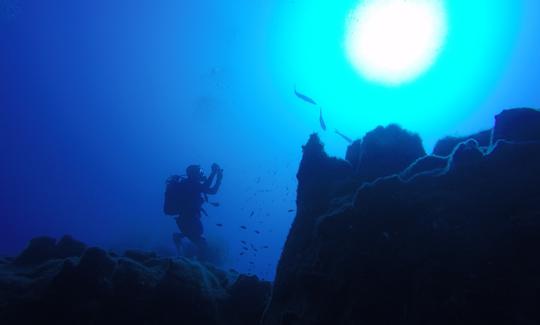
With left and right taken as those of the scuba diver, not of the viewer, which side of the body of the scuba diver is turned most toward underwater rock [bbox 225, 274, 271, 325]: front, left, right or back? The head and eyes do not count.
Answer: right

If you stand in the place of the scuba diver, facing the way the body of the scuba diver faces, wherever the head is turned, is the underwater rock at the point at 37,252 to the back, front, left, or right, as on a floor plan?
back

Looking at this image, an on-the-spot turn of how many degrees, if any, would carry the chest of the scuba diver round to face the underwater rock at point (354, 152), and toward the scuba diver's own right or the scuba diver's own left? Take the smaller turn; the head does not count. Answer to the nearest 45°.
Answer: approximately 45° to the scuba diver's own right

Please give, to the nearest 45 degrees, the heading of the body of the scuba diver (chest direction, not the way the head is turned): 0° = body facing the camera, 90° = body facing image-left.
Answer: approximately 270°
